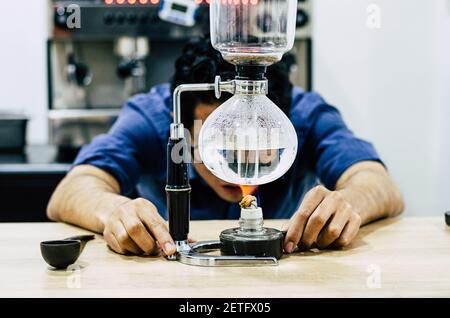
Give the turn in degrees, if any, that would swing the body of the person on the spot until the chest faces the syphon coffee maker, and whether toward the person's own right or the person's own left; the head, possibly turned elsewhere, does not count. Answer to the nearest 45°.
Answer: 0° — they already face it

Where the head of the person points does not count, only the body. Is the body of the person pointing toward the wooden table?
yes

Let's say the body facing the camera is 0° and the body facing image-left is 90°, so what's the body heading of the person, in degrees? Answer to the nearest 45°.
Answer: approximately 0°
